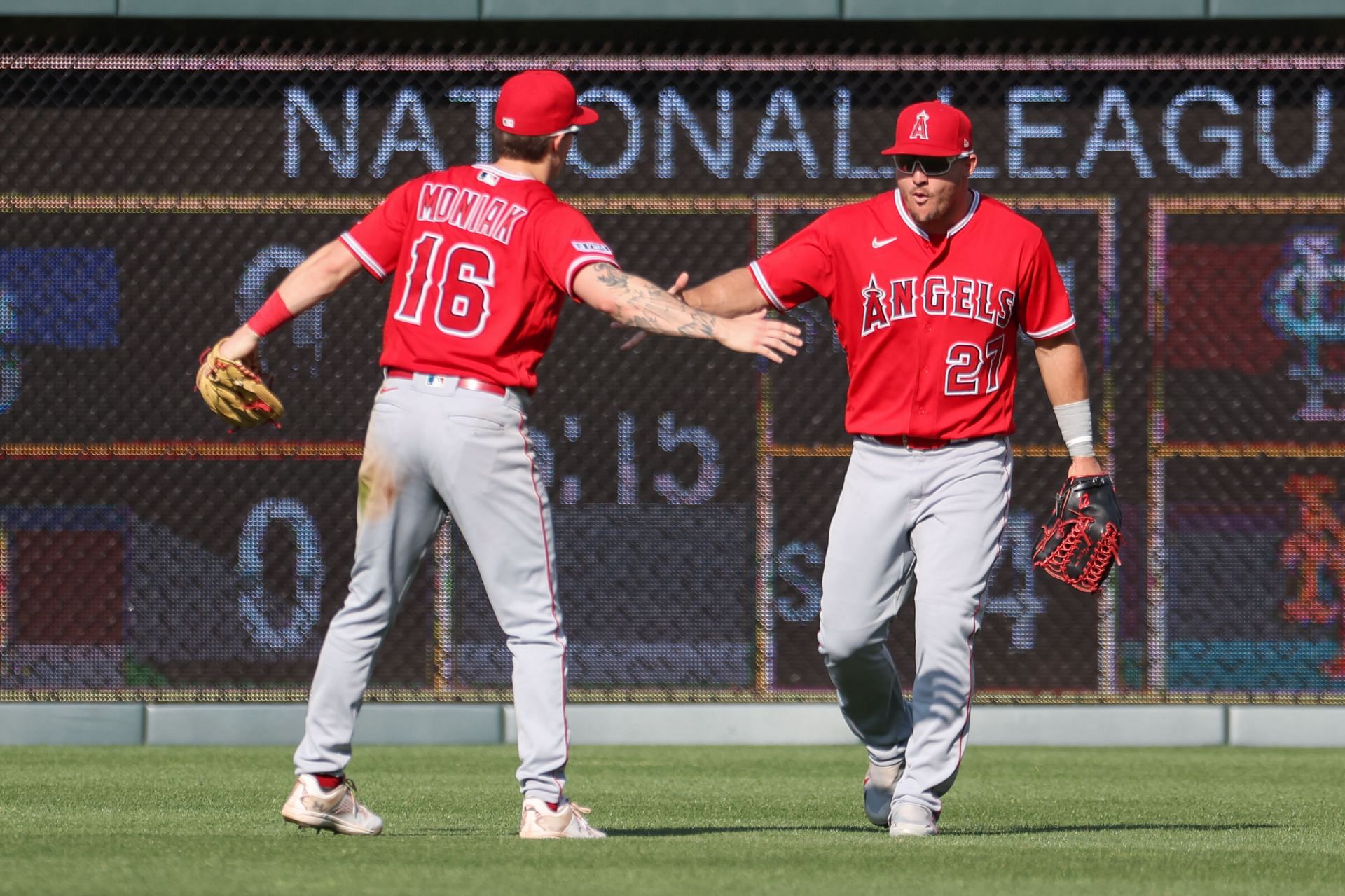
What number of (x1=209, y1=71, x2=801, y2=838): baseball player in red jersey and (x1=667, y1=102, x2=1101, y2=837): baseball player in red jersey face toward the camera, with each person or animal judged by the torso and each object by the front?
1

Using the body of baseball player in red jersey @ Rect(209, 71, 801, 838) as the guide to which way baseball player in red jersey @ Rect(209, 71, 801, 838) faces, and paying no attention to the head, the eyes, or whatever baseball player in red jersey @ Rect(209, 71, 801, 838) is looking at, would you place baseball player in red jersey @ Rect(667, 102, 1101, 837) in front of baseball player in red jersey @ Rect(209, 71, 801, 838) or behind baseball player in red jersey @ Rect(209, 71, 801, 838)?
in front

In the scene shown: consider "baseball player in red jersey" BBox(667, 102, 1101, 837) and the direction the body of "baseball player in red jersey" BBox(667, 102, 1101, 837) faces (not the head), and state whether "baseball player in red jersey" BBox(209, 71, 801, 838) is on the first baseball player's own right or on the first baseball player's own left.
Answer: on the first baseball player's own right

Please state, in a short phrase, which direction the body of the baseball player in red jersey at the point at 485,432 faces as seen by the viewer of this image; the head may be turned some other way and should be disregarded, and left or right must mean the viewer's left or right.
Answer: facing away from the viewer and to the right of the viewer

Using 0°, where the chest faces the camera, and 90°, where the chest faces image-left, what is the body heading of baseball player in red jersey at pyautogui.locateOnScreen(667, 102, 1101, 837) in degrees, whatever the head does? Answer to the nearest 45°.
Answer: approximately 0°

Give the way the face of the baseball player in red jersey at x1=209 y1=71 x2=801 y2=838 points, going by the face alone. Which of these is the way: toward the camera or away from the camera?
away from the camera
